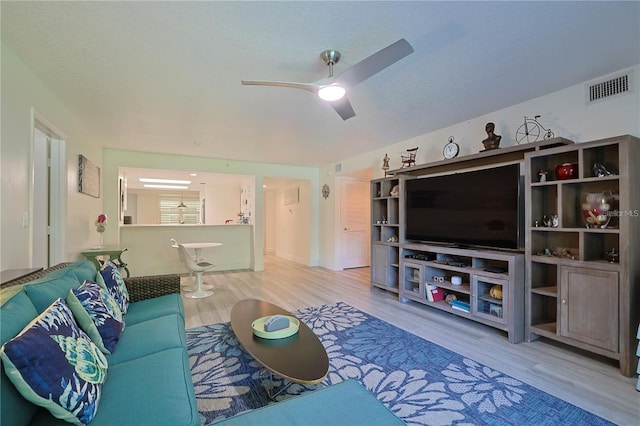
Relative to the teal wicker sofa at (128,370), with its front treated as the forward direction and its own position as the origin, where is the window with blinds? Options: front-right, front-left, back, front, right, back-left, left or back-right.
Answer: left

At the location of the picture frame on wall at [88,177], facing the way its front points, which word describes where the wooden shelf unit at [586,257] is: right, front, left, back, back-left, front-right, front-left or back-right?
front

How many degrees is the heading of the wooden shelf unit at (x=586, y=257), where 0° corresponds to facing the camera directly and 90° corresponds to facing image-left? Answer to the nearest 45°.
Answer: approximately 45°

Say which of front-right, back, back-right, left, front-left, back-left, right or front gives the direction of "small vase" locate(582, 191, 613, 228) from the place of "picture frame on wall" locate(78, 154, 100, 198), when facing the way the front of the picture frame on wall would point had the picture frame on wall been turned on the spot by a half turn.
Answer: back

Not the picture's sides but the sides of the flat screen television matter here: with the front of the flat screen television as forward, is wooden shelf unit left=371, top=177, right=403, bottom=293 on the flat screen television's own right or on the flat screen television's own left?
on the flat screen television's own right

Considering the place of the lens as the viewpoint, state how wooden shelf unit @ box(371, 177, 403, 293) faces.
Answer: facing the viewer and to the left of the viewer

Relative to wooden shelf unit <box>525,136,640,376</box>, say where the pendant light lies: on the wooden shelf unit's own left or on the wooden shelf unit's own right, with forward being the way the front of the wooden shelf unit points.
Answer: on the wooden shelf unit's own right

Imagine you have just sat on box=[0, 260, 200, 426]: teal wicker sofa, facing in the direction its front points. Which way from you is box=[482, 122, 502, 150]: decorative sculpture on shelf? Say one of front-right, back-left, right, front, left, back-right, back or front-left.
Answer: front

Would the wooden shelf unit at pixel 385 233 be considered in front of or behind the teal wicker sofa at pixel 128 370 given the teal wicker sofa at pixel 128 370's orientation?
in front

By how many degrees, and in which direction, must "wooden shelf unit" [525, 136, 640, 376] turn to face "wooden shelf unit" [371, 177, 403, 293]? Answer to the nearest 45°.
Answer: approximately 45° to its right

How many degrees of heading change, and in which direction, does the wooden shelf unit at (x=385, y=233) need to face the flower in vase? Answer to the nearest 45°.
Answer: approximately 45° to its right

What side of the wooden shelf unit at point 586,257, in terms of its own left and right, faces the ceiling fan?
front

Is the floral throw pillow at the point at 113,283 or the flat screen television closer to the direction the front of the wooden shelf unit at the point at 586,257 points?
the floral throw pillow

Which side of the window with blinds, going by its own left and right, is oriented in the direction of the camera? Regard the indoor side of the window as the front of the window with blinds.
front

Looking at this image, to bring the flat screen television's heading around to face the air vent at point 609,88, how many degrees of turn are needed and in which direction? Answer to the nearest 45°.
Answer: approximately 135° to its left

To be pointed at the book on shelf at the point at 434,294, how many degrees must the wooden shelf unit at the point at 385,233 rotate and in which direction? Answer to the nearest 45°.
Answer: approximately 90° to its left

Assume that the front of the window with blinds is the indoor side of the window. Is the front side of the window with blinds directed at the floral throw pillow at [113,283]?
yes

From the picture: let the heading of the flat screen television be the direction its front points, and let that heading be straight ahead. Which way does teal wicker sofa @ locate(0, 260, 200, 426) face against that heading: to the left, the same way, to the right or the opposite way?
the opposite way

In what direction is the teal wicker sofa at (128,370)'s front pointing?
to the viewer's right
